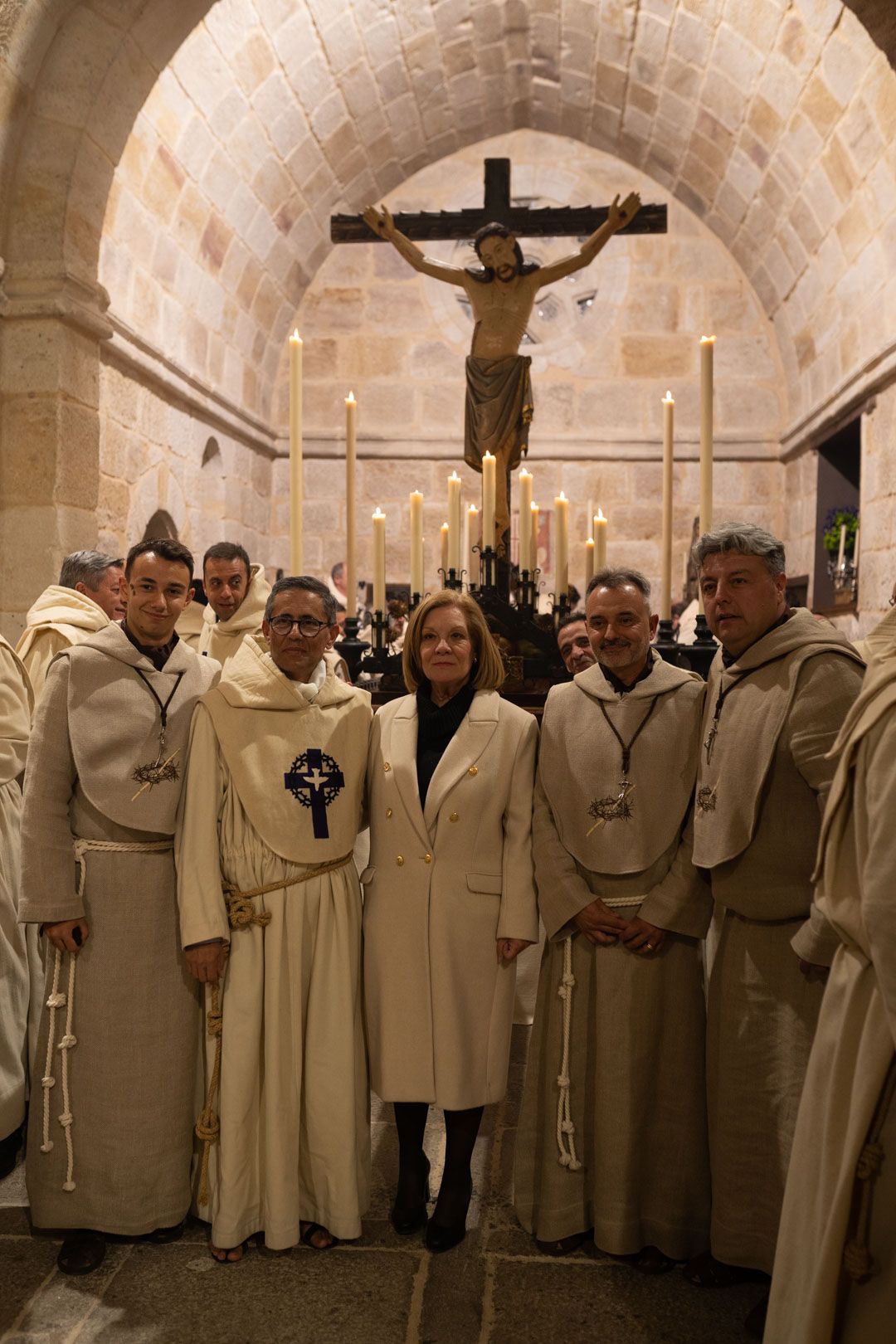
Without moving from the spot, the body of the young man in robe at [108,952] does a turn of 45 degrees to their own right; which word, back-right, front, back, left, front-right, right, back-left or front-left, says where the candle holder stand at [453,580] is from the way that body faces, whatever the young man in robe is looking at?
back-left

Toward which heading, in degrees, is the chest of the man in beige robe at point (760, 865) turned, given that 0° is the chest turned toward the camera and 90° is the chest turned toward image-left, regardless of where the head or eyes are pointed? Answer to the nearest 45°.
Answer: approximately 45°

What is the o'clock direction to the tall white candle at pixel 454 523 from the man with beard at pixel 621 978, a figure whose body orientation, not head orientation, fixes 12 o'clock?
The tall white candle is roughly at 5 o'clock from the man with beard.

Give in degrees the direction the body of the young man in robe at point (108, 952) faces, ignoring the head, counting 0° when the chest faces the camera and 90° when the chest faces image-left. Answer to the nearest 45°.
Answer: approximately 315°

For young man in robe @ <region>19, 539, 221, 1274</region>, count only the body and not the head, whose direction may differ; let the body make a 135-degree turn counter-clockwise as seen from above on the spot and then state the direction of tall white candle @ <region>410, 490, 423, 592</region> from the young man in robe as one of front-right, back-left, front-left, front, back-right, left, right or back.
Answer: front-right

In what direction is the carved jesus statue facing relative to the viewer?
toward the camera

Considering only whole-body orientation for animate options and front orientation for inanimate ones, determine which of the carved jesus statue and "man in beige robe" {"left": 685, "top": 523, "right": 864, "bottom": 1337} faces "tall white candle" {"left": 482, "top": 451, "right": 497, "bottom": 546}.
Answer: the carved jesus statue

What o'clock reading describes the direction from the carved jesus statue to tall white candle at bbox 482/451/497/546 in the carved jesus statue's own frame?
The tall white candle is roughly at 12 o'clock from the carved jesus statue.

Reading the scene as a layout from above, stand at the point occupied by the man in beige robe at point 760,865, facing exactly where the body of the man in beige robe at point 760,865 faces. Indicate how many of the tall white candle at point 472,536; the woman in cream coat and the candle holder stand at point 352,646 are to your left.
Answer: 0

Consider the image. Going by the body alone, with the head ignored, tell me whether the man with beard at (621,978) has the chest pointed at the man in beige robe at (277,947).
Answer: no

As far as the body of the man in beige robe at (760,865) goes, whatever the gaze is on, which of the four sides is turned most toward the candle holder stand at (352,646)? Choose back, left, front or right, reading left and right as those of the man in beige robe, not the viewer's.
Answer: right

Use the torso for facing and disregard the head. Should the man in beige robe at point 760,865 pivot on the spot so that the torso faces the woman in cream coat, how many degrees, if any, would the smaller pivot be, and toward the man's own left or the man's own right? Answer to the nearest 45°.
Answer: approximately 45° to the man's own right

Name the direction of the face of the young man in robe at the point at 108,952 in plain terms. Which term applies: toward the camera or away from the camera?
toward the camera

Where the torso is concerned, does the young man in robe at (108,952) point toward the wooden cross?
no

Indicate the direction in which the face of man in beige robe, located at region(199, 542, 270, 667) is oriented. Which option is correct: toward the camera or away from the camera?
toward the camera
